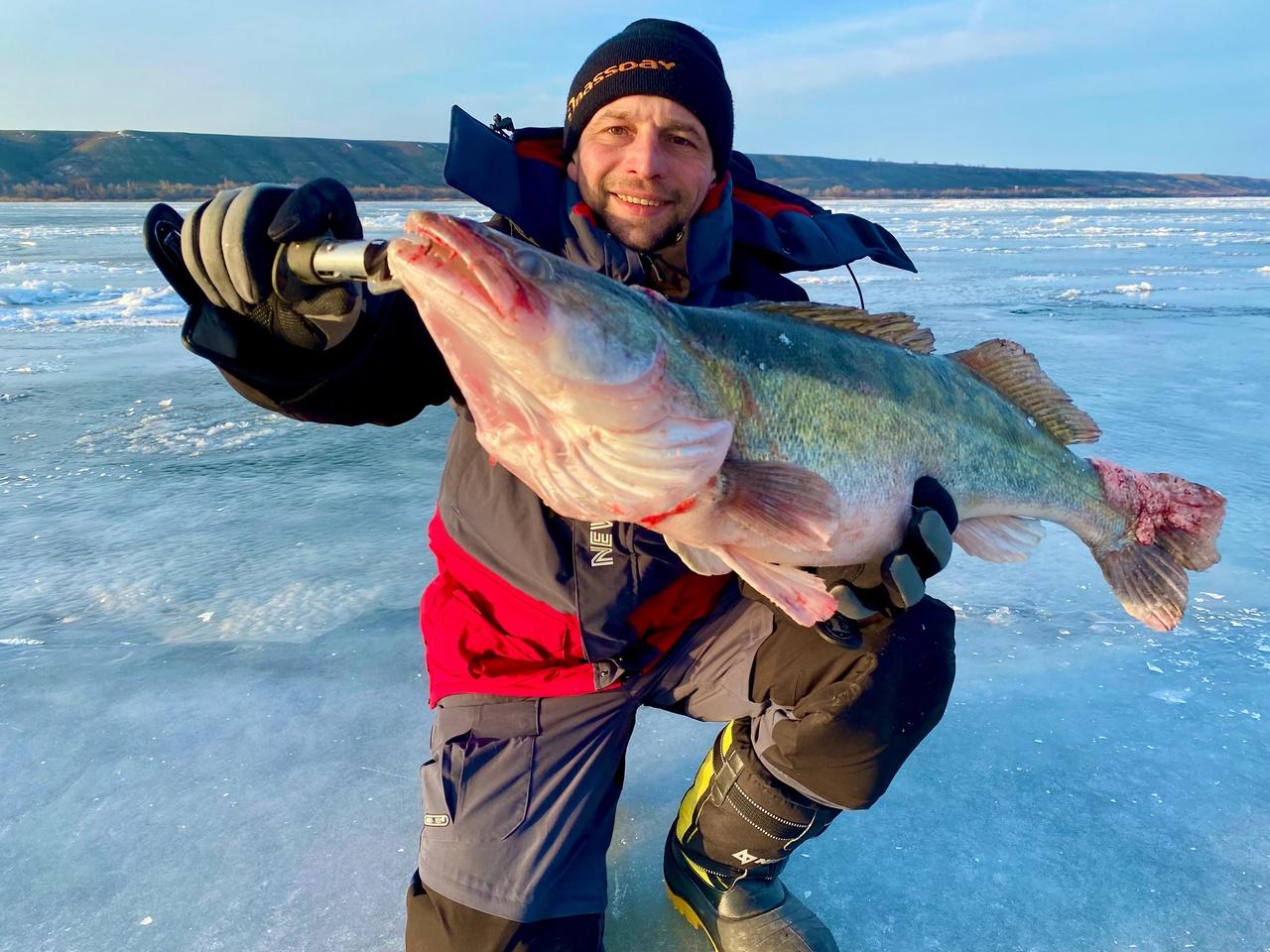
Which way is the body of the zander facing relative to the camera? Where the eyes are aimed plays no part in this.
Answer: to the viewer's left

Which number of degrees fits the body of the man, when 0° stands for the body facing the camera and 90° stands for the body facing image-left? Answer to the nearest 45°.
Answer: approximately 0°
